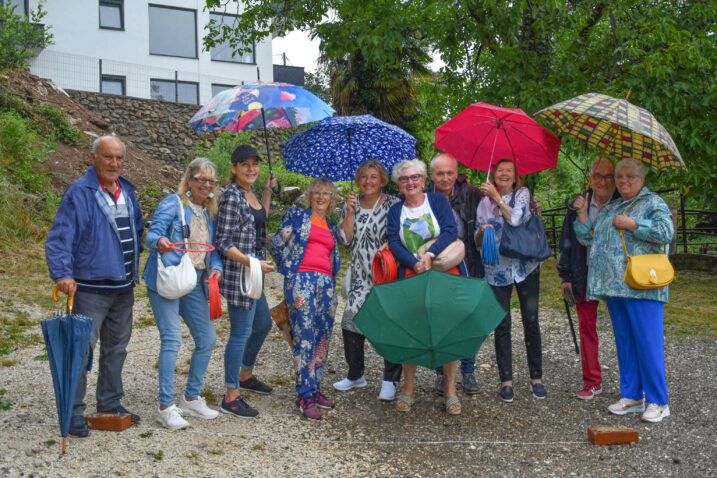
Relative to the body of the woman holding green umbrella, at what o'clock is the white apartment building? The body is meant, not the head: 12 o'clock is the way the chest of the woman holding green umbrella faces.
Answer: The white apartment building is roughly at 5 o'clock from the woman holding green umbrella.

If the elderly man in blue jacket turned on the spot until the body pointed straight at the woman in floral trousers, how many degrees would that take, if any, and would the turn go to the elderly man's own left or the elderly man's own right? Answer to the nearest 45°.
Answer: approximately 45° to the elderly man's own left

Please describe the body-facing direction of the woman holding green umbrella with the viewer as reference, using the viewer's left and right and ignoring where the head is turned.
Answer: facing the viewer

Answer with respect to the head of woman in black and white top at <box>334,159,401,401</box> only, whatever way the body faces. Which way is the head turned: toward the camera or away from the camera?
toward the camera

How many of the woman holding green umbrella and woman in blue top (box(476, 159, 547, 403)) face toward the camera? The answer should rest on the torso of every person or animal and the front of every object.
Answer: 2

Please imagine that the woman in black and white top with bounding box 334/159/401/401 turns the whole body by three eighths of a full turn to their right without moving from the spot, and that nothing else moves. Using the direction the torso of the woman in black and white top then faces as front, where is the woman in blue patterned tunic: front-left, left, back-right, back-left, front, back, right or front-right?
back-right

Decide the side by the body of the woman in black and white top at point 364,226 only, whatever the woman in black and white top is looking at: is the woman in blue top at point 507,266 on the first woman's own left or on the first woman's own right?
on the first woman's own left

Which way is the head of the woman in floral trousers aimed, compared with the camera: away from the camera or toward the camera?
toward the camera

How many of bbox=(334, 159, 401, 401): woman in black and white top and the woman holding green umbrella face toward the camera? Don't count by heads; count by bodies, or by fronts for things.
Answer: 2

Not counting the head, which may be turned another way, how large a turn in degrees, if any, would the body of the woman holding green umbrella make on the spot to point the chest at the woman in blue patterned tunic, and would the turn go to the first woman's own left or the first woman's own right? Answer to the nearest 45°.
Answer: approximately 90° to the first woman's own left

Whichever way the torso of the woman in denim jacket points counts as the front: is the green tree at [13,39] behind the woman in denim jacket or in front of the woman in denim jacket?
behind

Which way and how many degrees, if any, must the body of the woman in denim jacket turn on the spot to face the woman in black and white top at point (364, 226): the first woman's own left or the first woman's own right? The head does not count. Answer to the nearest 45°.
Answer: approximately 45° to the first woman's own left

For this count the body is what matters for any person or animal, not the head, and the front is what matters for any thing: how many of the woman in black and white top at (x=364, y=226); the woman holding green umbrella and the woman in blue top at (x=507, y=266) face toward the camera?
3

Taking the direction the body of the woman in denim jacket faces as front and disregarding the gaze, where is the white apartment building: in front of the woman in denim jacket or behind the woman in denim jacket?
behind

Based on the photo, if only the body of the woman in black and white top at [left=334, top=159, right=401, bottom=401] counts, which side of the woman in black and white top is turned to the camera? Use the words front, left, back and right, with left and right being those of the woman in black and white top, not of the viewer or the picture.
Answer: front

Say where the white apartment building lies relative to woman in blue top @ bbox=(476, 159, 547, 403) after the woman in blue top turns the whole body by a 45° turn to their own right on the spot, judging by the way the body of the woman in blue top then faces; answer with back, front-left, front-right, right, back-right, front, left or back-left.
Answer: right
